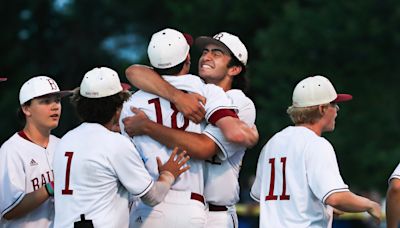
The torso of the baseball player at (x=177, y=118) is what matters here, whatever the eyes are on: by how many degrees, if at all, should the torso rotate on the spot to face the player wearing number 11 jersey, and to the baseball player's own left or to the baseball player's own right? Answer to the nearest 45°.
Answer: approximately 45° to the baseball player's own right

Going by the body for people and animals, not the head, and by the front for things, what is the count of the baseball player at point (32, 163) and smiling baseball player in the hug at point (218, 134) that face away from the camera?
0

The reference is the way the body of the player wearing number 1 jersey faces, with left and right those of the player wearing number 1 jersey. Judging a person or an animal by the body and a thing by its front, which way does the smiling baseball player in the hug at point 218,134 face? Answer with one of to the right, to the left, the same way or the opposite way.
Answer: the opposite way

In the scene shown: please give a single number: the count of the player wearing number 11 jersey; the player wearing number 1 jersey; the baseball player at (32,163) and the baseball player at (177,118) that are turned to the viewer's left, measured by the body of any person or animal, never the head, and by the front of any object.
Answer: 0

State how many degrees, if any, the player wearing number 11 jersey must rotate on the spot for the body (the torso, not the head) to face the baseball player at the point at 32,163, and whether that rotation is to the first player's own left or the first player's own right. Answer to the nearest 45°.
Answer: approximately 135° to the first player's own left

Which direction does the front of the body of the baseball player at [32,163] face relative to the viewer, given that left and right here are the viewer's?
facing the viewer and to the right of the viewer

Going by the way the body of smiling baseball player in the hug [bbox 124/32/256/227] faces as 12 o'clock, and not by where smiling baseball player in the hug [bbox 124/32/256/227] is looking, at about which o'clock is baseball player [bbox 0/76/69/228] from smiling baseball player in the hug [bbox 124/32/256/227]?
baseball player [bbox 0/76/69/228] is roughly at 2 o'clock from smiling baseball player in the hug [bbox 124/32/256/227].

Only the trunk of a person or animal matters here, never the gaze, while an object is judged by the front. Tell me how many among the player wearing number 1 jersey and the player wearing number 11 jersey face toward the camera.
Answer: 0

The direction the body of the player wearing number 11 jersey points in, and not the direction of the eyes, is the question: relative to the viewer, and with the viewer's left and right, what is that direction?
facing away from the viewer and to the right of the viewer

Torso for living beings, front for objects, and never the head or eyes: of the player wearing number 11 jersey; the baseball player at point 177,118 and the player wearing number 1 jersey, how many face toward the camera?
0

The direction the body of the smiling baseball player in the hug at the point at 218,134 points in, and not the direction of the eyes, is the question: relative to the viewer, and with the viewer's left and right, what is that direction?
facing the viewer and to the left of the viewer

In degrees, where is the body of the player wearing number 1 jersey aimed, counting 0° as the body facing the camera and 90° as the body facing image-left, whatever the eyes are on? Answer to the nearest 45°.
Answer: approximately 225°

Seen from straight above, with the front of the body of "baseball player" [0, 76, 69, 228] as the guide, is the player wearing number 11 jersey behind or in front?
in front
